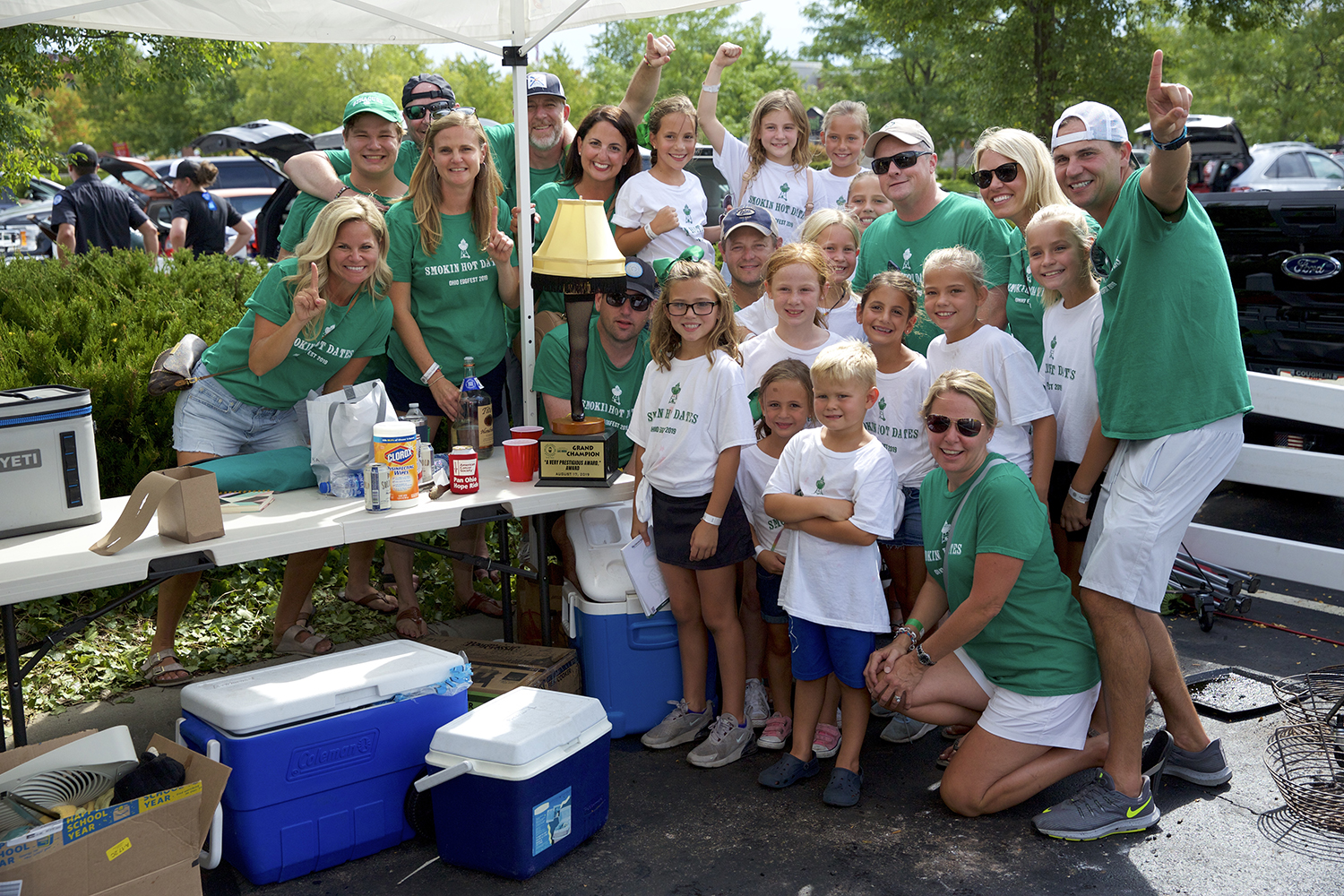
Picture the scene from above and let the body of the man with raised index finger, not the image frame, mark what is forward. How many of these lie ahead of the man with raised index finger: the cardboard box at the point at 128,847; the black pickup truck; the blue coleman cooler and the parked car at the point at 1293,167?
2

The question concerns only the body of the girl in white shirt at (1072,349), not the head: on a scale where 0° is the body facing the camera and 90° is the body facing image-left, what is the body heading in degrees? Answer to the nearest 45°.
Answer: approximately 45°

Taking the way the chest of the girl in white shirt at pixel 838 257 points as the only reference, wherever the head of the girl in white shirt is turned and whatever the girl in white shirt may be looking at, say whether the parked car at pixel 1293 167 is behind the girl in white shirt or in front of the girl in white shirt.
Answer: behind

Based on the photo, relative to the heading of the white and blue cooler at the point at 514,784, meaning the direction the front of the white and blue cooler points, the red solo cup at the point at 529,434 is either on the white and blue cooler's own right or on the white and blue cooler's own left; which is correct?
on the white and blue cooler's own left

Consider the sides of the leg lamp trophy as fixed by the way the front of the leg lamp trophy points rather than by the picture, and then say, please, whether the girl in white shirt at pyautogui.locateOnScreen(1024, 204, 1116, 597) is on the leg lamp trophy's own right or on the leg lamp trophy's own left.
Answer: on the leg lamp trophy's own left
